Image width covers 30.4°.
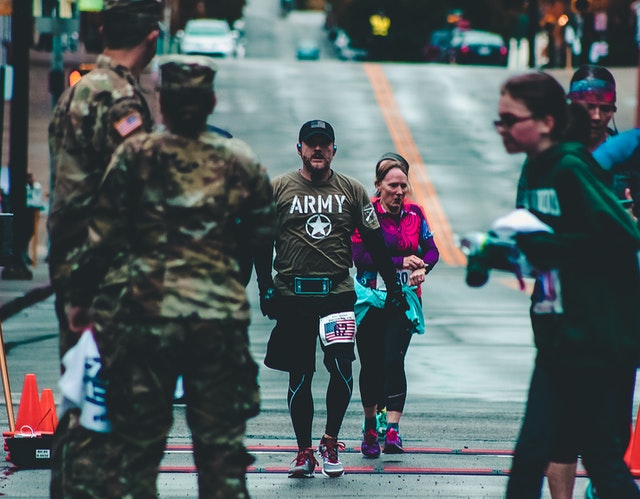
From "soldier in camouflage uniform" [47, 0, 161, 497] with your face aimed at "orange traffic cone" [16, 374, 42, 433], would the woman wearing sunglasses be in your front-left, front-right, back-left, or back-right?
back-right

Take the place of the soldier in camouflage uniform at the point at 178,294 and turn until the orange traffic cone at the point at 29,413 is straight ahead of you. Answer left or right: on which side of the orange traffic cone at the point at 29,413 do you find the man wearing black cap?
right

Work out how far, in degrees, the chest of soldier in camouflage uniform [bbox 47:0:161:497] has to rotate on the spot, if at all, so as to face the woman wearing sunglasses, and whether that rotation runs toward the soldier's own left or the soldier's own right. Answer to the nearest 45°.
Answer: approximately 90° to the soldier's own right

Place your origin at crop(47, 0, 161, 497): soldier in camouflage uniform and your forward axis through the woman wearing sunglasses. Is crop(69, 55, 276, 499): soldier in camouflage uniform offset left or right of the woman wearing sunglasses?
right

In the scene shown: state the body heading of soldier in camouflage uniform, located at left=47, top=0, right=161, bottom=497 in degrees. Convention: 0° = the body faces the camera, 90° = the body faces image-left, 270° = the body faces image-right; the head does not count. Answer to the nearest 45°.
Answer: approximately 225°

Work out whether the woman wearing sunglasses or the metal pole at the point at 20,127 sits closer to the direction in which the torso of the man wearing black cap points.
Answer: the woman wearing sunglasses

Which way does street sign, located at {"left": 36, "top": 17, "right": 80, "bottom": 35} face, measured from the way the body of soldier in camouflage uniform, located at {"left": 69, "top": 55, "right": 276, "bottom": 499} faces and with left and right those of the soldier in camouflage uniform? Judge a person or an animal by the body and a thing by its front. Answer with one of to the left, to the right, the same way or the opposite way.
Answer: the opposite way

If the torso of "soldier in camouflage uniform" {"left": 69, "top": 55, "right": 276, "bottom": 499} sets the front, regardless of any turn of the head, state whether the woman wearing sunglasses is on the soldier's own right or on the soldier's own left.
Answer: on the soldier's own right

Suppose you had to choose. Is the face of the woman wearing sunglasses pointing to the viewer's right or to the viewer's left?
to the viewer's left

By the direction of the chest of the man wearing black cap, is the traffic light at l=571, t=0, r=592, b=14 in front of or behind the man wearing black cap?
behind

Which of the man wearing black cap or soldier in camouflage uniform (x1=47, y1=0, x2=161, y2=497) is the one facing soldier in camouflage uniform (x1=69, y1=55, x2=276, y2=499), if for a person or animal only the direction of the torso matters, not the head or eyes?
the man wearing black cap
